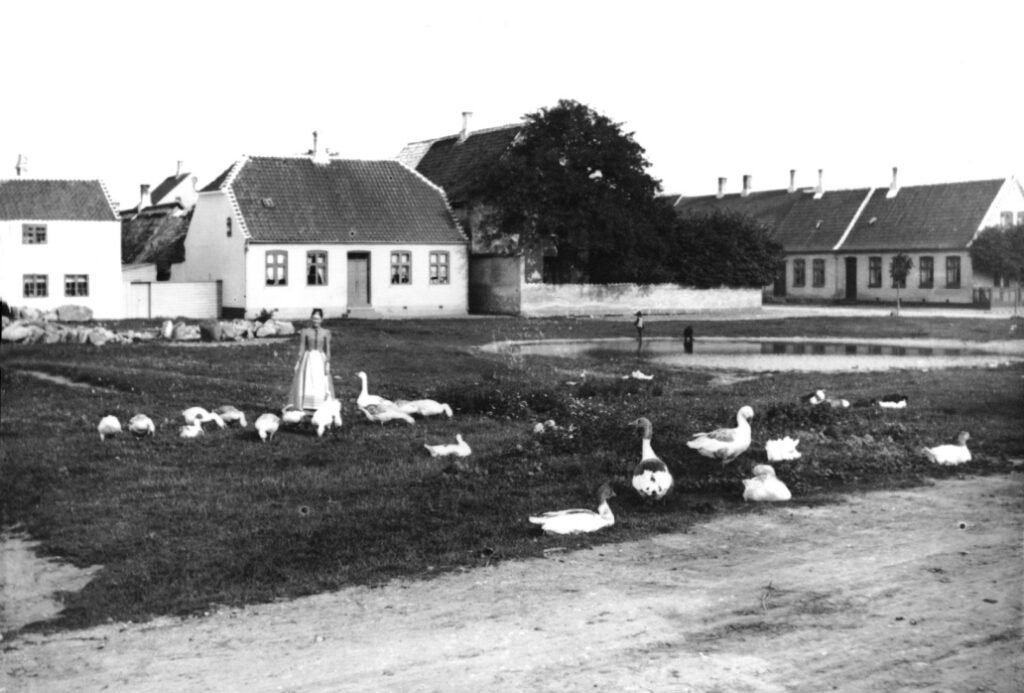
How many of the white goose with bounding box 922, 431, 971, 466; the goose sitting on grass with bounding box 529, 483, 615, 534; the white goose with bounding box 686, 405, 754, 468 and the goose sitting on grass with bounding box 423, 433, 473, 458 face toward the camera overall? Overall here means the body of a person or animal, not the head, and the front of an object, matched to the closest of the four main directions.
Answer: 0

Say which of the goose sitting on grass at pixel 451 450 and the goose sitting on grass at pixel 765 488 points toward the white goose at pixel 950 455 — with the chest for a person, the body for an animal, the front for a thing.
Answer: the goose sitting on grass at pixel 451 450

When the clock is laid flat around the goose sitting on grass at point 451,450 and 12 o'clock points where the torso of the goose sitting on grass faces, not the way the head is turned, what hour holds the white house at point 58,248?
The white house is roughly at 8 o'clock from the goose sitting on grass.

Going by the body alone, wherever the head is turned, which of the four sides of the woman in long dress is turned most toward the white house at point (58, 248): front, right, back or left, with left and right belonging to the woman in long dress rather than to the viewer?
back

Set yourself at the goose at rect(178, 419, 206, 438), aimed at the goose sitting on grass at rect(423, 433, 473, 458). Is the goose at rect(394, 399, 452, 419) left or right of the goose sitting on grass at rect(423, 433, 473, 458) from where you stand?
left

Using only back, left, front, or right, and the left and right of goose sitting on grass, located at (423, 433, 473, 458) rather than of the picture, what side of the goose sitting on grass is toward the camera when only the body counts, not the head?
right

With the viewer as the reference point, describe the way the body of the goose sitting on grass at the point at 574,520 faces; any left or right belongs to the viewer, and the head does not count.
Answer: facing to the right of the viewer

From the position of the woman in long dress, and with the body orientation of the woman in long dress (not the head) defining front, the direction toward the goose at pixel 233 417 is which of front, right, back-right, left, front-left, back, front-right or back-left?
front-right

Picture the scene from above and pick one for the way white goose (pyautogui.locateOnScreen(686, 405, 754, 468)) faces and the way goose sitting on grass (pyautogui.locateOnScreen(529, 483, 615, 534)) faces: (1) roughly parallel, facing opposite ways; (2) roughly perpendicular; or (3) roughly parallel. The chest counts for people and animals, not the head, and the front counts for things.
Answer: roughly parallel

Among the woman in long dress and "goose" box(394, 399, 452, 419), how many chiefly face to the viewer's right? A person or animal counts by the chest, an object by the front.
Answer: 1

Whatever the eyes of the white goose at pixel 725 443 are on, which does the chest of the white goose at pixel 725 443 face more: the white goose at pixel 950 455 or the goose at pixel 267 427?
the white goose

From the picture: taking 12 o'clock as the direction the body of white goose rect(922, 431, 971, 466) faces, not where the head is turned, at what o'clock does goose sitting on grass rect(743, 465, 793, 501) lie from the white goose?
The goose sitting on grass is roughly at 4 o'clock from the white goose.

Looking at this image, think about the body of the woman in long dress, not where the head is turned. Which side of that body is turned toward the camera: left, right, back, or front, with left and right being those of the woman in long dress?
front

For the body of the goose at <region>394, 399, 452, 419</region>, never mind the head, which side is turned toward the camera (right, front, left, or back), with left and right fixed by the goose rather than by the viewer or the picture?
right

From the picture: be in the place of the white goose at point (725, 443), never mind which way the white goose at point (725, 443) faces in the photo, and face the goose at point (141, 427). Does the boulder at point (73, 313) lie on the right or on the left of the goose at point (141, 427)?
right

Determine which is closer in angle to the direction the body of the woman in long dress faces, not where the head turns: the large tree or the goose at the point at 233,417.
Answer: the goose

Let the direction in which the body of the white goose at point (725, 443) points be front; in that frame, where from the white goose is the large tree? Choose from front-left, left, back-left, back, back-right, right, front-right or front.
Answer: left
